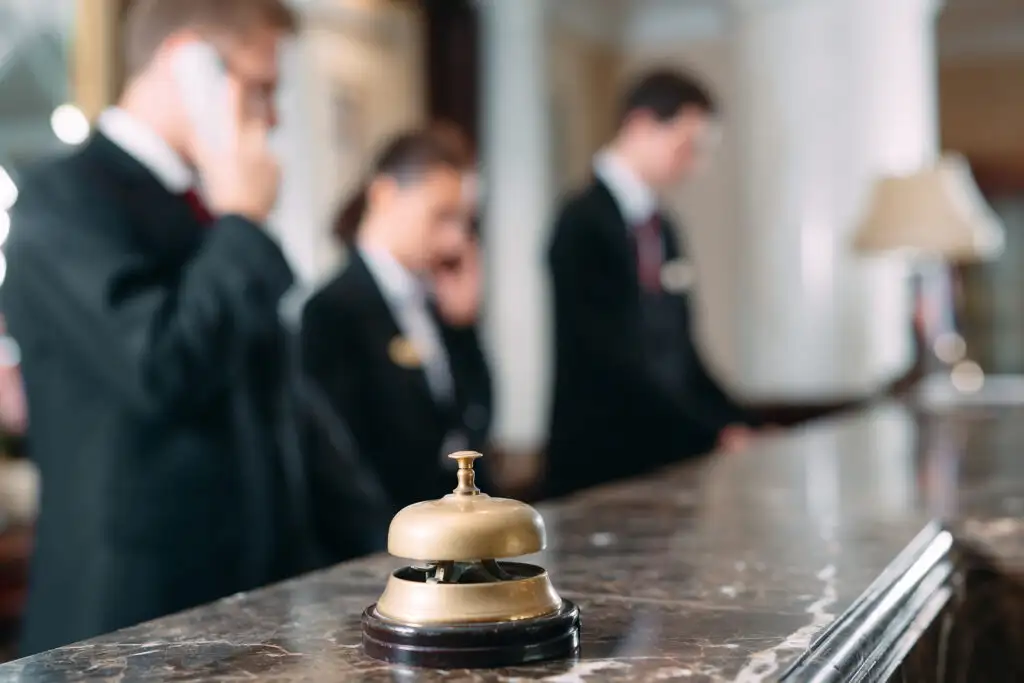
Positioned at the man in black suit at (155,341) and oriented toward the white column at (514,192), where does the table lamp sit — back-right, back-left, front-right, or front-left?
front-right

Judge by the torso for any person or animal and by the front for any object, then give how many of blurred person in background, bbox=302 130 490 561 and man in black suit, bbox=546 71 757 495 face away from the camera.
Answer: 0

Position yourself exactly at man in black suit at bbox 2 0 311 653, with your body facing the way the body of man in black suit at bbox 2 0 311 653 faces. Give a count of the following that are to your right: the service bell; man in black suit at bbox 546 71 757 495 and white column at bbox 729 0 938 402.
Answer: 1

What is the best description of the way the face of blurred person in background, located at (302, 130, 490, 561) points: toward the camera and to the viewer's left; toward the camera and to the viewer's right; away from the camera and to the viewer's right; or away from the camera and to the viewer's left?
toward the camera and to the viewer's right

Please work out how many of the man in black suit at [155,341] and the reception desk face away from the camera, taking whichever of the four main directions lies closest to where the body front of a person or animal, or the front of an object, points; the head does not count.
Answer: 0

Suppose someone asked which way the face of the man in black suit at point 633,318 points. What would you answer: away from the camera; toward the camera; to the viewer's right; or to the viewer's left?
to the viewer's right

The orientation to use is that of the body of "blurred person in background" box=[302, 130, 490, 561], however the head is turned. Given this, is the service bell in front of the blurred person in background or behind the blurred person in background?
in front

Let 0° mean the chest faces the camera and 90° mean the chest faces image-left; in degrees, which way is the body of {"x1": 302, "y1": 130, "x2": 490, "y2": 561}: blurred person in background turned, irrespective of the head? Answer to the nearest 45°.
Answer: approximately 315°

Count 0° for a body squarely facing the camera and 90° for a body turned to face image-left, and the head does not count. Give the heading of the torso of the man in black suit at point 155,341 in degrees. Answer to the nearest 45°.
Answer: approximately 270°
